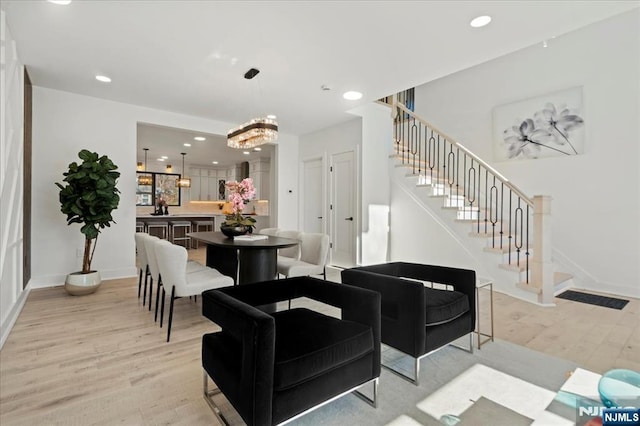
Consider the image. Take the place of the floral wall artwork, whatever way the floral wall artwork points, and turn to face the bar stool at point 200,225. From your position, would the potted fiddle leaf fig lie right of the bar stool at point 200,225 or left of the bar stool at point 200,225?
left

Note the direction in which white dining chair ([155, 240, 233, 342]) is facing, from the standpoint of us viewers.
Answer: facing away from the viewer and to the right of the viewer

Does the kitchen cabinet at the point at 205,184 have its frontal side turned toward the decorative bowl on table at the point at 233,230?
yes

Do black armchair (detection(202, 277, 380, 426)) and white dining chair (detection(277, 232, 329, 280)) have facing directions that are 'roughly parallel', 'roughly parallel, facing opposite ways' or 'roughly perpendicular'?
roughly perpendicular

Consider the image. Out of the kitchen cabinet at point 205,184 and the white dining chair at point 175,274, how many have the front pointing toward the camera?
1

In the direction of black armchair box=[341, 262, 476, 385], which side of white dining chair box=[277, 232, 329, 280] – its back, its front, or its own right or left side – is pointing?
left

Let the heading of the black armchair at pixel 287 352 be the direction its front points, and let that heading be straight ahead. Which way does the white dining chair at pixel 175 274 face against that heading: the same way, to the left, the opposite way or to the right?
to the left

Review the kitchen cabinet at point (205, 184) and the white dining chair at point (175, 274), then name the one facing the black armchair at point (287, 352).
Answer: the kitchen cabinet

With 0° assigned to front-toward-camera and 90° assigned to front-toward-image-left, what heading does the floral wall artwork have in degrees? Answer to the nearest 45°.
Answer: approximately 45°

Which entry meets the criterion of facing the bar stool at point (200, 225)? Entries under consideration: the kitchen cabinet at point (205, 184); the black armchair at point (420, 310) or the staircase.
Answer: the kitchen cabinet

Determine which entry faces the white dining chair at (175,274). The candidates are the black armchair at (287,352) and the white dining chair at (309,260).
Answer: the white dining chair at (309,260)

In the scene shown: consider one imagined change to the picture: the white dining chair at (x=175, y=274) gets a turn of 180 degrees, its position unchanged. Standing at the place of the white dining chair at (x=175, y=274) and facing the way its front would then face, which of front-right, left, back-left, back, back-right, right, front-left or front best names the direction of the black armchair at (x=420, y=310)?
left

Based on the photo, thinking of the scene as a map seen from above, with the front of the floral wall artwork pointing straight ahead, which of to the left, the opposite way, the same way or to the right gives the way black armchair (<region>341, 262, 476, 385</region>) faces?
to the left
